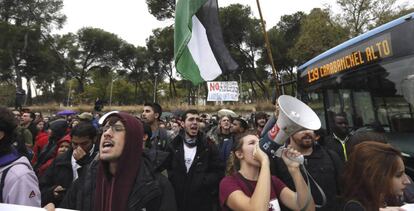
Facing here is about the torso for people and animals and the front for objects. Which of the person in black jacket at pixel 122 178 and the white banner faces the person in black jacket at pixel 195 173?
the white banner

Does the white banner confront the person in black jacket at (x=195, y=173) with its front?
yes

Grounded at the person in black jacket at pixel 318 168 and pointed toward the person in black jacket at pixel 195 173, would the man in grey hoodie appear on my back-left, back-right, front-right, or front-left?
front-left

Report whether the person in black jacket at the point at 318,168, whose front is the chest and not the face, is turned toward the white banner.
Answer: no

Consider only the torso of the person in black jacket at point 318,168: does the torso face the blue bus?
no

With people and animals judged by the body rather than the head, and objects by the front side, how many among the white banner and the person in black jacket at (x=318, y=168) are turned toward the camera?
2

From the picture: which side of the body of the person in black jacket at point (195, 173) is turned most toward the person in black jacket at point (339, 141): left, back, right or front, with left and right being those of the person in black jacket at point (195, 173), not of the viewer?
left

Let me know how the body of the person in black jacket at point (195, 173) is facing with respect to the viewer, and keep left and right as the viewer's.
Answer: facing the viewer

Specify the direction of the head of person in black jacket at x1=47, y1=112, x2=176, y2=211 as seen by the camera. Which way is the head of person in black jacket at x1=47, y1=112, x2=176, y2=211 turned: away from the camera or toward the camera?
toward the camera

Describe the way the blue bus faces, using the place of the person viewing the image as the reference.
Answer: facing the viewer and to the left of the viewer

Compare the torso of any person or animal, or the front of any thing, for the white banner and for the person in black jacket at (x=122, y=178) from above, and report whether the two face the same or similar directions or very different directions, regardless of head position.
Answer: same or similar directions

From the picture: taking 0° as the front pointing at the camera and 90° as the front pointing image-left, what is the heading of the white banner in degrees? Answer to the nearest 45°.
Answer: approximately 0°

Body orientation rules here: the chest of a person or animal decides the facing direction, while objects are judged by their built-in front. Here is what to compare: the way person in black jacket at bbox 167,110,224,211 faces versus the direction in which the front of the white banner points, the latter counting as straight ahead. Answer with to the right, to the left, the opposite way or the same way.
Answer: the same way

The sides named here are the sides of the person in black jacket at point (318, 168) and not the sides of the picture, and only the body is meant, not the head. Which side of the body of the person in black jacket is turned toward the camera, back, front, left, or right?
front

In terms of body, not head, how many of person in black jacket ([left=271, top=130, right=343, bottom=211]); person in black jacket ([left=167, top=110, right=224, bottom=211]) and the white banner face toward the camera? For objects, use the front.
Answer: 3
